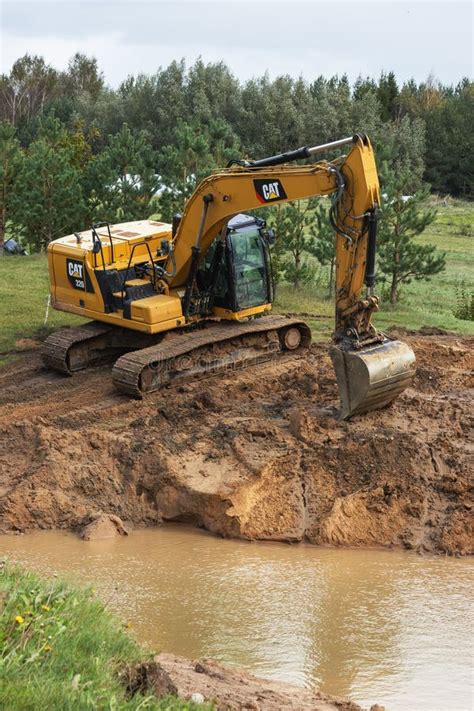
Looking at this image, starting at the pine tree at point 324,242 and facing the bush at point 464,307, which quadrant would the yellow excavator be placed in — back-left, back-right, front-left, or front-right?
back-right

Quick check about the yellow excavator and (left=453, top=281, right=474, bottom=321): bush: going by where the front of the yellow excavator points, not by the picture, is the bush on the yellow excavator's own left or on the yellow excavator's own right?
on the yellow excavator's own left

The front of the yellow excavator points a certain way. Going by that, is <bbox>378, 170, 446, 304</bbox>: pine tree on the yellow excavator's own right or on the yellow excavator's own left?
on the yellow excavator's own left

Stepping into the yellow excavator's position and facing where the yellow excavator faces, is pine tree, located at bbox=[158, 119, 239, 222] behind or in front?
behind

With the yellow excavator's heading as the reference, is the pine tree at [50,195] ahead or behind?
behind

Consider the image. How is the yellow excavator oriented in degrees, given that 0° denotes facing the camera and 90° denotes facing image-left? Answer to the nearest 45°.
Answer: approximately 315°

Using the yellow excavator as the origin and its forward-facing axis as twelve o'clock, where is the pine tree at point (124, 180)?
The pine tree is roughly at 7 o'clock from the yellow excavator.

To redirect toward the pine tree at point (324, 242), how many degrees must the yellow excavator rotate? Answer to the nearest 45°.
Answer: approximately 90° to its left

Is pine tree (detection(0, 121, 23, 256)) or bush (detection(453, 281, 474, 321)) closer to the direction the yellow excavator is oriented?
the bush
